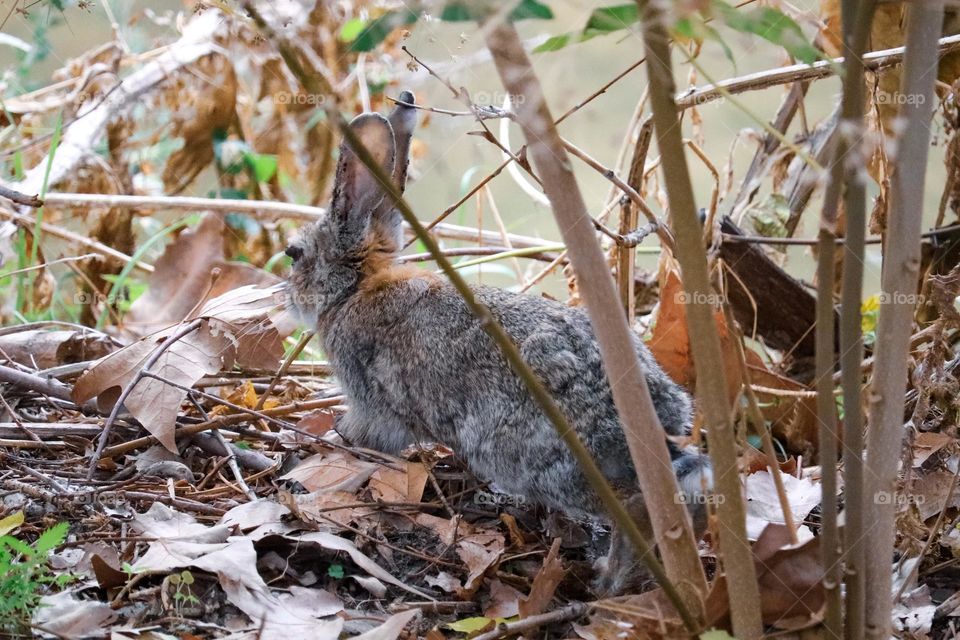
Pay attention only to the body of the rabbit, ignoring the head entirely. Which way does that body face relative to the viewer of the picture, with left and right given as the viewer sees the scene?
facing away from the viewer and to the left of the viewer

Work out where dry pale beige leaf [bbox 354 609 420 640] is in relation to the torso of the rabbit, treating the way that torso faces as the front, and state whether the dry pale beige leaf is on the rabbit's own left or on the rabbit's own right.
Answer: on the rabbit's own left

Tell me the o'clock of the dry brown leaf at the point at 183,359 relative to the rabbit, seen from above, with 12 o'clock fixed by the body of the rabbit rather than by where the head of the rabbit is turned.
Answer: The dry brown leaf is roughly at 11 o'clock from the rabbit.

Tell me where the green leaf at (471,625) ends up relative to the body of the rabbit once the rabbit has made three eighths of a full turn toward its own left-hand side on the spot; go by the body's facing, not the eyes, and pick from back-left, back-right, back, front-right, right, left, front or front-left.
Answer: front

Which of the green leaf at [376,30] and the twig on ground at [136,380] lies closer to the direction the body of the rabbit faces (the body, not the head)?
the twig on ground
